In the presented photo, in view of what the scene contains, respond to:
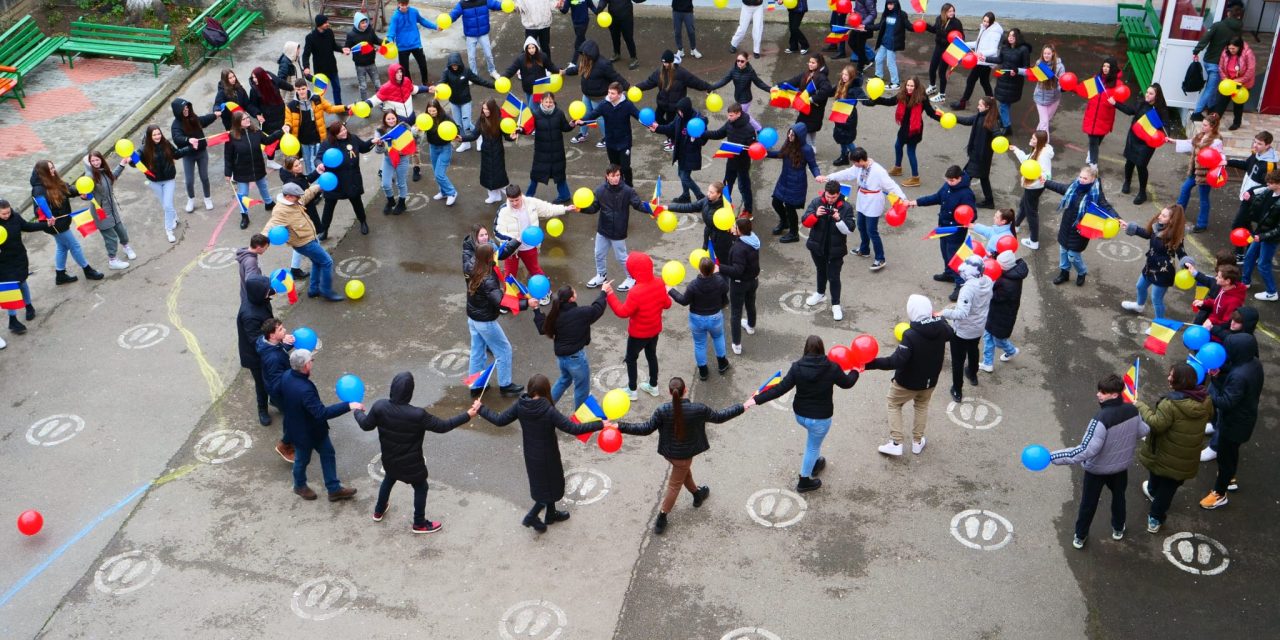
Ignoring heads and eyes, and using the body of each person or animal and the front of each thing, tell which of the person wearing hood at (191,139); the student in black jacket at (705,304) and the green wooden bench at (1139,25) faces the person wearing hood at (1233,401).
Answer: the person wearing hood at (191,139)

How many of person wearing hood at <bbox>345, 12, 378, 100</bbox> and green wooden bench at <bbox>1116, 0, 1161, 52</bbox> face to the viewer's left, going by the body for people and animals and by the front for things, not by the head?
1

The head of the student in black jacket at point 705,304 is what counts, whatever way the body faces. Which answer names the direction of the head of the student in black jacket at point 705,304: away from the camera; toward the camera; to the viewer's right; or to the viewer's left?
away from the camera

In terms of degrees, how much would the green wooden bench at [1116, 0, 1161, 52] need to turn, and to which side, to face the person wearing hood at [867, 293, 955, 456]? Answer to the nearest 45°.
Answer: approximately 90° to its left

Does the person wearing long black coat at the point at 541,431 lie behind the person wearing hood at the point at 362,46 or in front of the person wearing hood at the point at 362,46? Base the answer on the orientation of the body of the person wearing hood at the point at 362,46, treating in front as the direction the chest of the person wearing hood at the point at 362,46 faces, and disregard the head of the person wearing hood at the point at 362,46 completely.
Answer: in front

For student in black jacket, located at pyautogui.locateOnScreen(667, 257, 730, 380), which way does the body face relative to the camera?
away from the camera

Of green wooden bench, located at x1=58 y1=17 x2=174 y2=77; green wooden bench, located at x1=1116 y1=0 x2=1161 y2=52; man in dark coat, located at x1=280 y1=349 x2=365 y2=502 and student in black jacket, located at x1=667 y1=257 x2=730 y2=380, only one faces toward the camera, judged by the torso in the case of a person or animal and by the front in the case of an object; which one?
green wooden bench, located at x1=58 y1=17 x2=174 y2=77

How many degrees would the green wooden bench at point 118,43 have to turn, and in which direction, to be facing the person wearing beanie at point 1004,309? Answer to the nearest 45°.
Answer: approximately 45° to its left

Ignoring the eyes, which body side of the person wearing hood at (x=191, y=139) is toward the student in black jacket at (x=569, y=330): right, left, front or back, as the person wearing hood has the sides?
front

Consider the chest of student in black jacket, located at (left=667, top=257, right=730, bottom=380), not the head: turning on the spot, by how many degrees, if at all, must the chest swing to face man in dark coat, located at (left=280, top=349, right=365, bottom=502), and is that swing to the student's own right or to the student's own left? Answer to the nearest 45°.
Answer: approximately 135° to the student's own left

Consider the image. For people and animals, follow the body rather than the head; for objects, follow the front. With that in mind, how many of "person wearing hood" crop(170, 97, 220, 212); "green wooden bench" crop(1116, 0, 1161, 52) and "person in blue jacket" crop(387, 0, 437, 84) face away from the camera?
0

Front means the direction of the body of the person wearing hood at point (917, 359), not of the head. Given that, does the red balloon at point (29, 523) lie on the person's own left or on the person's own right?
on the person's own left

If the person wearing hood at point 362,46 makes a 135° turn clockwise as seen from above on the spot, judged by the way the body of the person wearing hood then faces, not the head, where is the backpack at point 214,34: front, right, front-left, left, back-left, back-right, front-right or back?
front

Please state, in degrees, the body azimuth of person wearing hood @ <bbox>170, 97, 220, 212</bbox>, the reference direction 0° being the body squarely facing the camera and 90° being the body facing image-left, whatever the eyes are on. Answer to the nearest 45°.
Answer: approximately 315°

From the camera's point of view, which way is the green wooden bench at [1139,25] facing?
to the viewer's left

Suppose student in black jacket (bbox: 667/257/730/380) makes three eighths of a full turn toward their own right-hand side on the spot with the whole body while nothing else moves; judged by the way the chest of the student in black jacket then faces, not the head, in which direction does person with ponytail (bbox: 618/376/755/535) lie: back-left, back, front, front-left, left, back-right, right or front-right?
front-right

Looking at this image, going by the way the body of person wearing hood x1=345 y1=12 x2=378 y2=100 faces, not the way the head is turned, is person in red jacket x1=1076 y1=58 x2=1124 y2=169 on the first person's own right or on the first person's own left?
on the first person's own left

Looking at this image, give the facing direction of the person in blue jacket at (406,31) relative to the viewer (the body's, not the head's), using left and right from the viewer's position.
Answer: facing the viewer

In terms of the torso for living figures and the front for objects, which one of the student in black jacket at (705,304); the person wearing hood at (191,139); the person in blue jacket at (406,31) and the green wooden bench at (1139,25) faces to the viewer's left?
the green wooden bench

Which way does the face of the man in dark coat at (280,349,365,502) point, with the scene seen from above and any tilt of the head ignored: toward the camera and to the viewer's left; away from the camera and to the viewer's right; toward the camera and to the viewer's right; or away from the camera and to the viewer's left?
away from the camera and to the viewer's right

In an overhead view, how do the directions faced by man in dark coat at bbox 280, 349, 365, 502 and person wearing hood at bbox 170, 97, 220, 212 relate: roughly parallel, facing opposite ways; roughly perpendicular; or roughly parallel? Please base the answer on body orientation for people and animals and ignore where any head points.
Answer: roughly perpendicular

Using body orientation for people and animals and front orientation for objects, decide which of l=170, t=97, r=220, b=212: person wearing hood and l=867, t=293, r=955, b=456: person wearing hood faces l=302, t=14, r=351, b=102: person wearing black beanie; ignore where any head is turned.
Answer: l=867, t=293, r=955, b=456: person wearing hood
